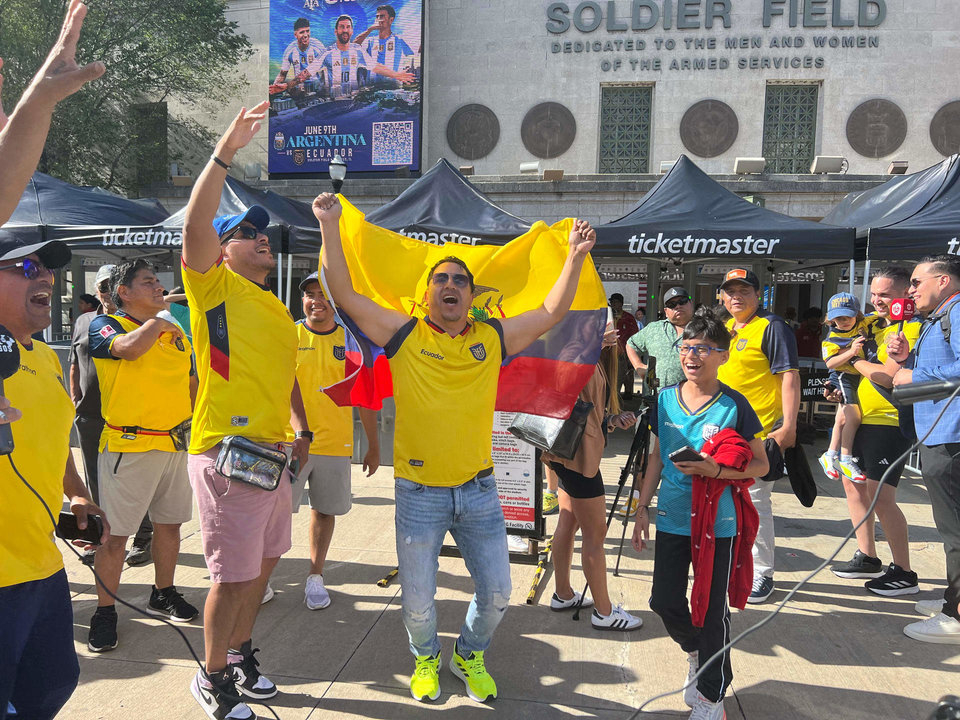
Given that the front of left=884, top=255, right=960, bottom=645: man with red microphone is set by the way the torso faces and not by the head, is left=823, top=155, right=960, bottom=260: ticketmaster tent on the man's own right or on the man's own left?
on the man's own right

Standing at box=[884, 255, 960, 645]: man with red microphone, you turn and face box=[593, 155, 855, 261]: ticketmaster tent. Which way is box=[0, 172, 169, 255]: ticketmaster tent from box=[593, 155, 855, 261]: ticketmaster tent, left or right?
left

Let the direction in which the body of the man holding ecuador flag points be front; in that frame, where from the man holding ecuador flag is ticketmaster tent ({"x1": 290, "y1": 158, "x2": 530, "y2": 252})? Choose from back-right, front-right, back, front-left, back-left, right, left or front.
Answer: back

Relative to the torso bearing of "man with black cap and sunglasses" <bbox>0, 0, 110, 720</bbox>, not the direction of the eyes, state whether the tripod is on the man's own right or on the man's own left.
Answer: on the man's own left

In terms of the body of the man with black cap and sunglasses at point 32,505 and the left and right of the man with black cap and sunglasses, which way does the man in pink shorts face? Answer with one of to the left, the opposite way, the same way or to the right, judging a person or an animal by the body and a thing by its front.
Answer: the same way

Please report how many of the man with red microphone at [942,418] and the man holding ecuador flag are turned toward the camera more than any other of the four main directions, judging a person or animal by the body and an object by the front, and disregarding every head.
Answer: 1

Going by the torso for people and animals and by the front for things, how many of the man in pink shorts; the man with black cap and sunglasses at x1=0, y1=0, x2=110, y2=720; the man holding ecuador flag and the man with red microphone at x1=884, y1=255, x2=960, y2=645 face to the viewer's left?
1

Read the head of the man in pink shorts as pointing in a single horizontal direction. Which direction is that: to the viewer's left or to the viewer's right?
to the viewer's right

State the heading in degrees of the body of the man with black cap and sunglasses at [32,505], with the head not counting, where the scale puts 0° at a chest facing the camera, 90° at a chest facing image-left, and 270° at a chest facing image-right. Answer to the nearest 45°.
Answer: approximately 315°

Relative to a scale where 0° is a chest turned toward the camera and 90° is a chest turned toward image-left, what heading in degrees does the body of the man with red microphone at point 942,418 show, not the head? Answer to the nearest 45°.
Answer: approximately 90°

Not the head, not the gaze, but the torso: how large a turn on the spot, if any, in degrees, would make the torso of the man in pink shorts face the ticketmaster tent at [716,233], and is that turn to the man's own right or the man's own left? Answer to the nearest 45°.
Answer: approximately 90° to the man's own left

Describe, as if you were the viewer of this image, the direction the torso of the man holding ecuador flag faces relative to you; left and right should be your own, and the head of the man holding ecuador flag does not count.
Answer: facing the viewer

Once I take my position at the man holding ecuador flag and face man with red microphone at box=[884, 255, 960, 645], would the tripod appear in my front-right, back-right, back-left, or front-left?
front-left

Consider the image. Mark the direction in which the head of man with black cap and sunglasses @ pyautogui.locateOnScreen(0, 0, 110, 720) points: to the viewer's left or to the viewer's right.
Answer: to the viewer's right
